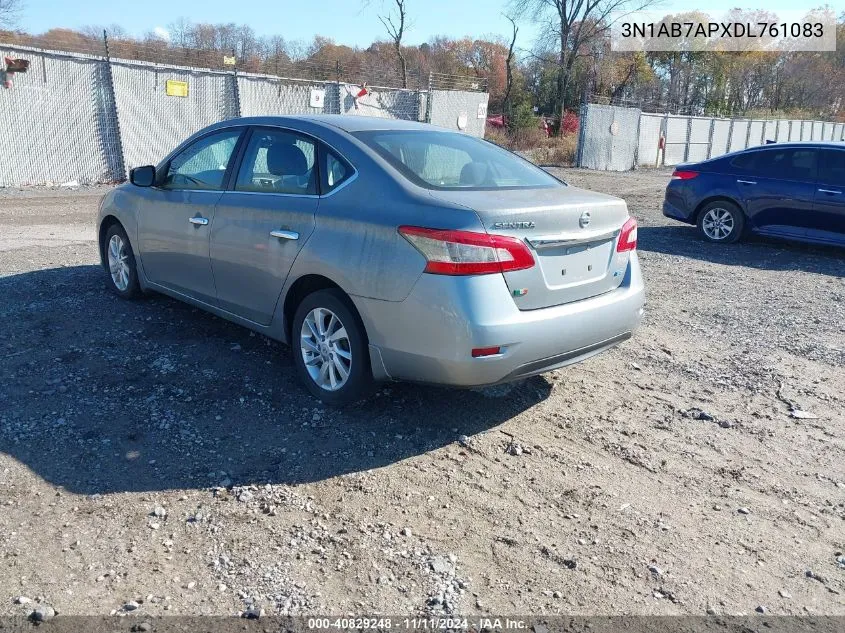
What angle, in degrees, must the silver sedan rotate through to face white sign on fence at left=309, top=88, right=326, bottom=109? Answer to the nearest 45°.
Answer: approximately 45° to its right

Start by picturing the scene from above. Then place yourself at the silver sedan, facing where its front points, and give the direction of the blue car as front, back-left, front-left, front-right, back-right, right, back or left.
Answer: right

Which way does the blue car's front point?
to the viewer's right

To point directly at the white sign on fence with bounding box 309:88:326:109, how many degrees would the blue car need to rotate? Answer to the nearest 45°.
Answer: approximately 135° to its left

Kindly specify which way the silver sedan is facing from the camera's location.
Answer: facing away from the viewer and to the left of the viewer

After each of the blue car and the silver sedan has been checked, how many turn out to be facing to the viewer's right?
1

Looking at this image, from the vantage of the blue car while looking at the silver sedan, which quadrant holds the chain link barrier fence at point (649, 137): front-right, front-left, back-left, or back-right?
back-right

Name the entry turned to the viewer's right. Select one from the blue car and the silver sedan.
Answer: the blue car

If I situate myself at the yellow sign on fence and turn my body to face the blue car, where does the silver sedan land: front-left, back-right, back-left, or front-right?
front-right

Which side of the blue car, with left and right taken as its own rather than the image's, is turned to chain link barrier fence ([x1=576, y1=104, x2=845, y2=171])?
left

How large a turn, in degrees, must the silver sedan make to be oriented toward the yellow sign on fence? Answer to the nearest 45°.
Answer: approximately 45° to its right
